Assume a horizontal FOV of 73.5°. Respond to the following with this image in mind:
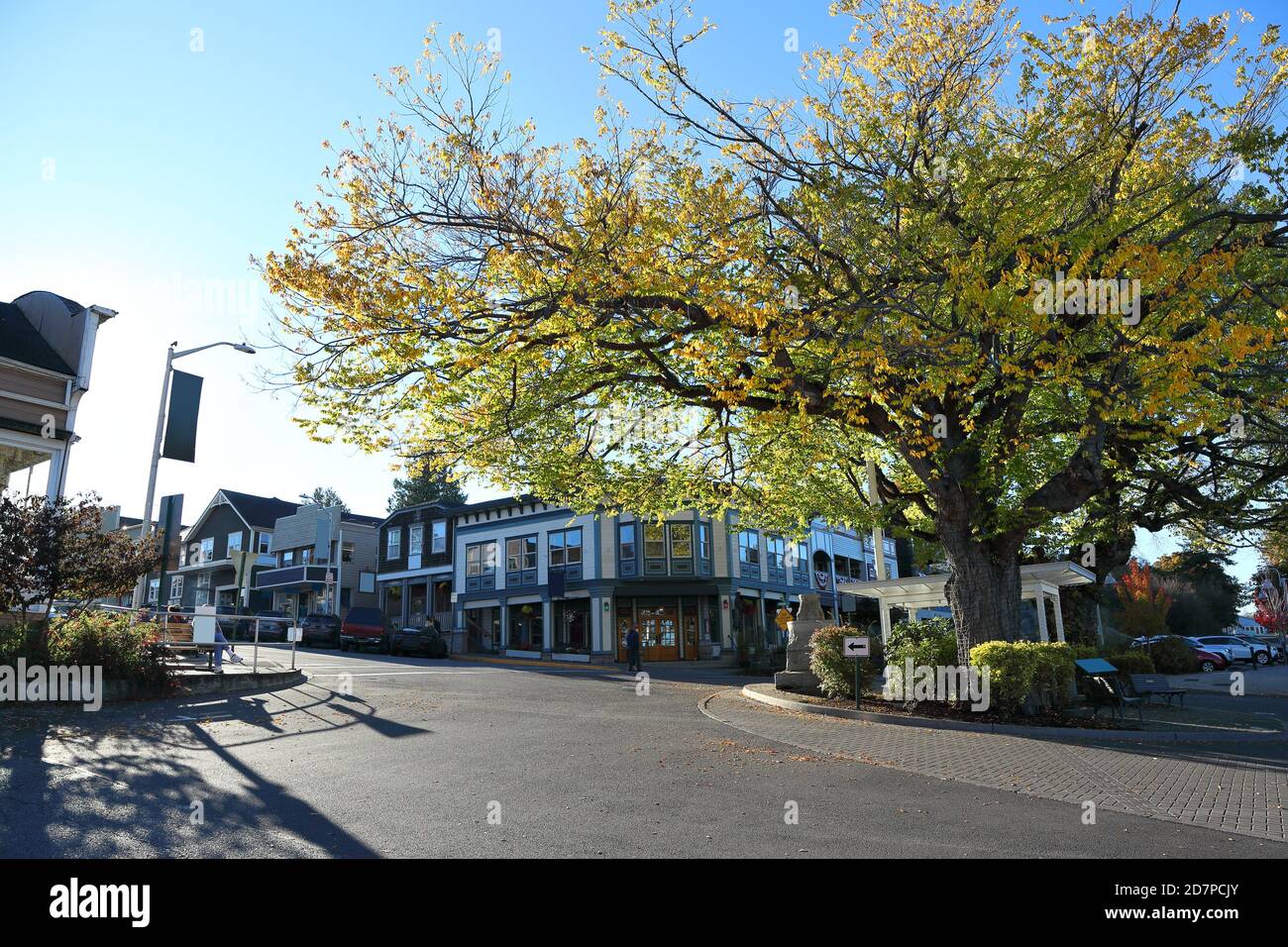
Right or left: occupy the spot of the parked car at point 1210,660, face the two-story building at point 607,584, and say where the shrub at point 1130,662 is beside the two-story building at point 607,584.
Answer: left

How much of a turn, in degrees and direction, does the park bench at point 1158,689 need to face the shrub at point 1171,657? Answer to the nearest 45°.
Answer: approximately 135° to its left

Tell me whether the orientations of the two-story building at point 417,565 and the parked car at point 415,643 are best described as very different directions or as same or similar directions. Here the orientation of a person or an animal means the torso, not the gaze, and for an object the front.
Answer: very different directions

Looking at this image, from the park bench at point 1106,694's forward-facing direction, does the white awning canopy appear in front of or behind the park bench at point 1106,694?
behind

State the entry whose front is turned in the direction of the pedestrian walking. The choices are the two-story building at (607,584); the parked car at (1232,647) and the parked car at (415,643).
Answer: the two-story building

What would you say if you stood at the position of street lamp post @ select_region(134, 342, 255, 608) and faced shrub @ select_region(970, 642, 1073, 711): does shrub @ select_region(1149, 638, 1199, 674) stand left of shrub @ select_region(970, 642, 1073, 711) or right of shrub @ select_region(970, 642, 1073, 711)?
left

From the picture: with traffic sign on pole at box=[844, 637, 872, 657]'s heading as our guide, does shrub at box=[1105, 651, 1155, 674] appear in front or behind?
behind

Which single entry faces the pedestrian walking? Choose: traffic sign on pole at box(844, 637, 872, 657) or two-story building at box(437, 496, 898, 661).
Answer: the two-story building

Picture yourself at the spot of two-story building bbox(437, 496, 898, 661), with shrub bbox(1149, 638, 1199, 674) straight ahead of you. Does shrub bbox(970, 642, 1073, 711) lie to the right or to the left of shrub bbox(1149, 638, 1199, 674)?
right
